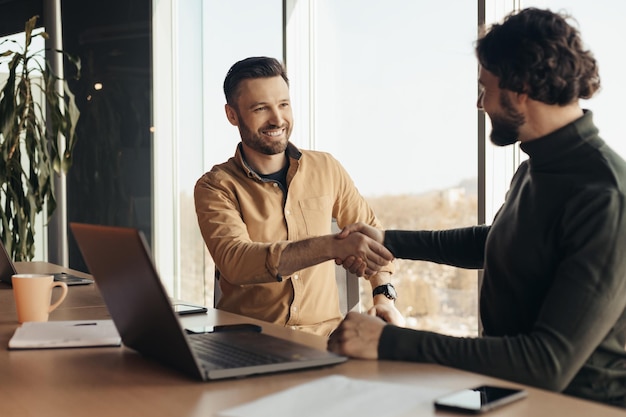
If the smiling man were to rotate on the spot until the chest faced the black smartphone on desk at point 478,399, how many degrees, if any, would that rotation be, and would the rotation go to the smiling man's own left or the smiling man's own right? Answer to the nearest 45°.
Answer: approximately 45° to the smiling man's own right

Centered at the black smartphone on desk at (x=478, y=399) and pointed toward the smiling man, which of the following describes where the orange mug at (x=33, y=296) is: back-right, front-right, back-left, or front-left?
front-left

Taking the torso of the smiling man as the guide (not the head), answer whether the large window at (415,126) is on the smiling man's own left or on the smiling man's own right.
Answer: on the smiling man's own left

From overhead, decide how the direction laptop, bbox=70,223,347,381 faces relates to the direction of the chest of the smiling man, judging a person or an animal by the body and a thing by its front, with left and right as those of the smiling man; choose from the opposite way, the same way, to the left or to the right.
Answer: to the left

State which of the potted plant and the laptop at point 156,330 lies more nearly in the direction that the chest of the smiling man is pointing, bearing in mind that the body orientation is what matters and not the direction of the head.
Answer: the laptop

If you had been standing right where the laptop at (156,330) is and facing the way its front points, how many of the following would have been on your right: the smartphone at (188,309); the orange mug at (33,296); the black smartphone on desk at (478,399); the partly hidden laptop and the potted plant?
1

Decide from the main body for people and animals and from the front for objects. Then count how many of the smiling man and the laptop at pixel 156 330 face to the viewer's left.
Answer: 0

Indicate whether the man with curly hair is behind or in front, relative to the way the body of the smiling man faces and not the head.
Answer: in front

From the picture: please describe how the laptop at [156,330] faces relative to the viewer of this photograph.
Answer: facing away from the viewer and to the right of the viewer

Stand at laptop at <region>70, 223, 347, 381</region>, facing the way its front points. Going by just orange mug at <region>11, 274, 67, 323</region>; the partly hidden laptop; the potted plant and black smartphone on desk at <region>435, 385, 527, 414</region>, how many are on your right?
1

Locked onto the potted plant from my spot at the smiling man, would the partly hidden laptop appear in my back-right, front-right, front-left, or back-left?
front-left

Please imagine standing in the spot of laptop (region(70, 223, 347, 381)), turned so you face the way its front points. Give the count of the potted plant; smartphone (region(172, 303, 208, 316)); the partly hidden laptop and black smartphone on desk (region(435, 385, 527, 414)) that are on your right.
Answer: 1

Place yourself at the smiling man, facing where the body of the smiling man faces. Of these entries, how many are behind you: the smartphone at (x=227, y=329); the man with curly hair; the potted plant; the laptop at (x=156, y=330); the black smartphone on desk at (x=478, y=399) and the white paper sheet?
1

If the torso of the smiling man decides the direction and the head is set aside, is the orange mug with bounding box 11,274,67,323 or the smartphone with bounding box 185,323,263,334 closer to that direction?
the smartphone

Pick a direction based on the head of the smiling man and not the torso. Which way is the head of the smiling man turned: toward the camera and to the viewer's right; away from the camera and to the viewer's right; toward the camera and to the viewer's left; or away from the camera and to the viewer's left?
toward the camera and to the viewer's right

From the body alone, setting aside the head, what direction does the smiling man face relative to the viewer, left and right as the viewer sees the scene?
facing the viewer and to the right of the viewer
